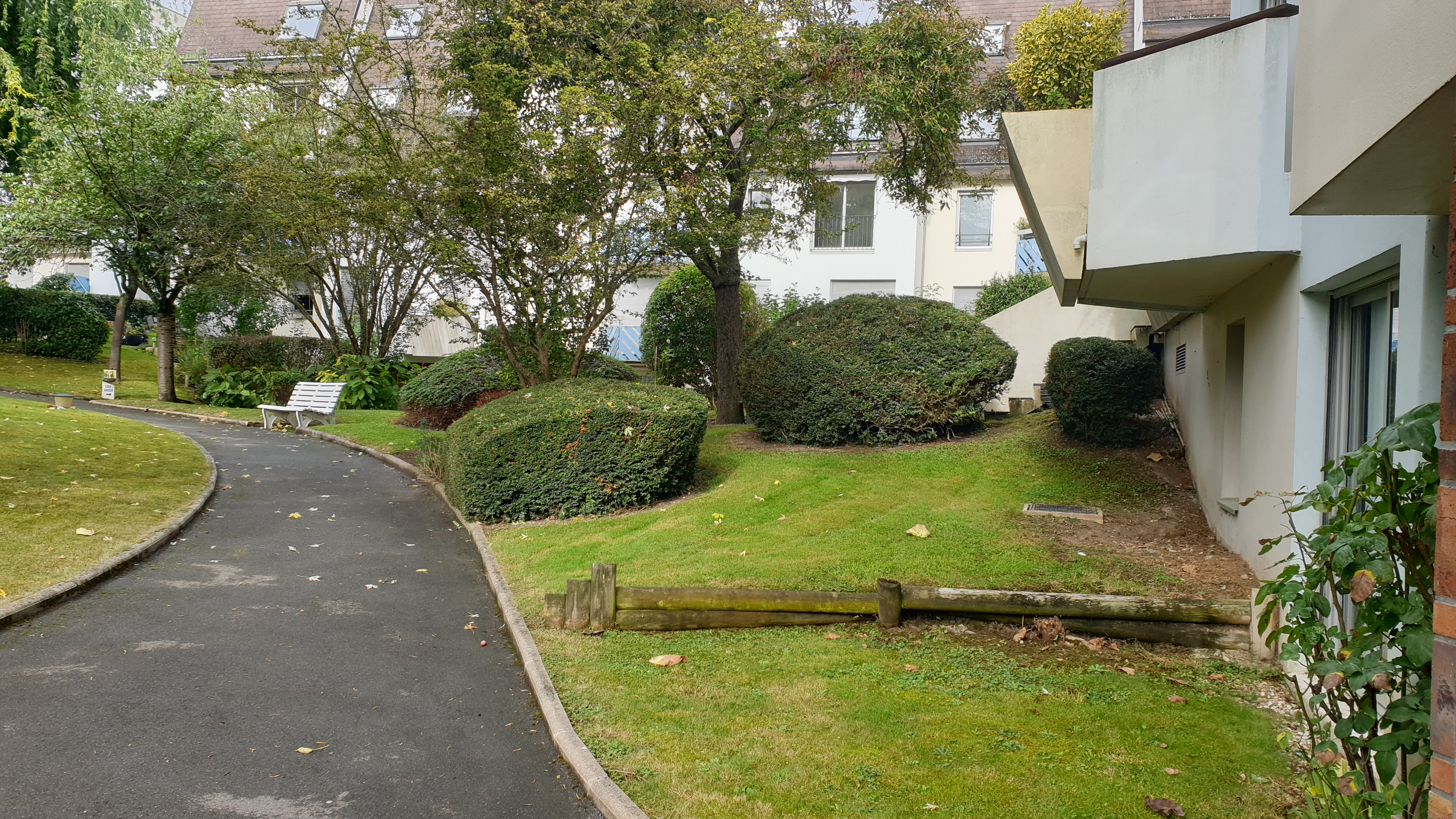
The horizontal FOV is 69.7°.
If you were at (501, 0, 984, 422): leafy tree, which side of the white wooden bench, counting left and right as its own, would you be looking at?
left

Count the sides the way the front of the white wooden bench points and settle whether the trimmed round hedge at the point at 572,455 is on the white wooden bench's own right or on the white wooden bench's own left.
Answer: on the white wooden bench's own left

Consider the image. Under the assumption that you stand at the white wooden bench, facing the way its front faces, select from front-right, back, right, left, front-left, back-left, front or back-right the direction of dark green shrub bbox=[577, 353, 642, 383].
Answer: left

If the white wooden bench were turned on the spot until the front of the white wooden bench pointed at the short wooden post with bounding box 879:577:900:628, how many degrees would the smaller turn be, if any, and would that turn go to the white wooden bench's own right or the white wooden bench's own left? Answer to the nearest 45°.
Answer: approximately 45° to the white wooden bench's own left

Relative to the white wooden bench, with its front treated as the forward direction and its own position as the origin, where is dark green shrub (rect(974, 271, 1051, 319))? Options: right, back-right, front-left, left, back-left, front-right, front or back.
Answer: back-left

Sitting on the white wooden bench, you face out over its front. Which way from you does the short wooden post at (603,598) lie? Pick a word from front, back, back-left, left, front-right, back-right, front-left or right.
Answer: front-left

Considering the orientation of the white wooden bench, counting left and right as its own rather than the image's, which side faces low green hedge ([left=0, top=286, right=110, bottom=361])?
right

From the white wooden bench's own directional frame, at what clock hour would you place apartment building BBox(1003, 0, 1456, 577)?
The apartment building is roughly at 10 o'clock from the white wooden bench.

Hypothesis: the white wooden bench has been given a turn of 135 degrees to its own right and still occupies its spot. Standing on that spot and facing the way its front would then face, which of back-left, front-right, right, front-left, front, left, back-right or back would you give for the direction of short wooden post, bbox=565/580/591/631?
back

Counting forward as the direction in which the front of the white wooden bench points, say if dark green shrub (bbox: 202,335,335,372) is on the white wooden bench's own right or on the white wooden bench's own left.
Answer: on the white wooden bench's own right

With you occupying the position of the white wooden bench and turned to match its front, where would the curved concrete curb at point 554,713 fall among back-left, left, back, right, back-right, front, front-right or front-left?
front-left

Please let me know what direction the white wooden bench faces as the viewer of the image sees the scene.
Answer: facing the viewer and to the left of the viewer

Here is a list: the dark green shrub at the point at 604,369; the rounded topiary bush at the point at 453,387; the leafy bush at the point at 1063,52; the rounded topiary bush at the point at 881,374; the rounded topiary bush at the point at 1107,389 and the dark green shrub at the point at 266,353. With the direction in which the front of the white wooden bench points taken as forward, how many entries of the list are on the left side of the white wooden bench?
5

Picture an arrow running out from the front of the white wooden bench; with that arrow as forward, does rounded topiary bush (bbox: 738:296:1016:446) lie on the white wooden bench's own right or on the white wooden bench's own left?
on the white wooden bench's own left

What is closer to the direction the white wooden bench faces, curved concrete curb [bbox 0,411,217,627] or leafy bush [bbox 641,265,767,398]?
the curved concrete curb

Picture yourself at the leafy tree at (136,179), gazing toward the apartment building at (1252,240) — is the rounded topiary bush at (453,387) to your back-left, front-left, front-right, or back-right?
front-left
